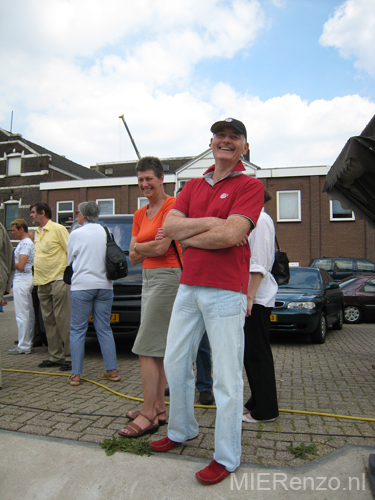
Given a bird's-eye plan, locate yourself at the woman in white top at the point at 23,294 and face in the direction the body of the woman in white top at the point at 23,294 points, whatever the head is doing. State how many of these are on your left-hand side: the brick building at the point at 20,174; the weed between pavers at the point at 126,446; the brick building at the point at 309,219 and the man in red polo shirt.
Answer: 2

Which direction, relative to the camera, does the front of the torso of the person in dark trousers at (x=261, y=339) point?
to the viewer's left

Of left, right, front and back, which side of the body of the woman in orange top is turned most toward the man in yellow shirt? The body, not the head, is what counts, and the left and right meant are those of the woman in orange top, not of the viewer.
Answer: right

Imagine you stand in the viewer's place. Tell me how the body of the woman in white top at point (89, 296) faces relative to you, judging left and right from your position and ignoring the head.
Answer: facing away from the viewer and to the left of the viewer

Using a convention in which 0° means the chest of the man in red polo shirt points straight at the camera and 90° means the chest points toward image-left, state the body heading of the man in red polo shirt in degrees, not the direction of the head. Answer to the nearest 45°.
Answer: approximately 45°
